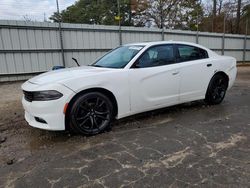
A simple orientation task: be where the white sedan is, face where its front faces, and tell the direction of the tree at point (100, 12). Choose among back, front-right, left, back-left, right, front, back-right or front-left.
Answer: back-right
